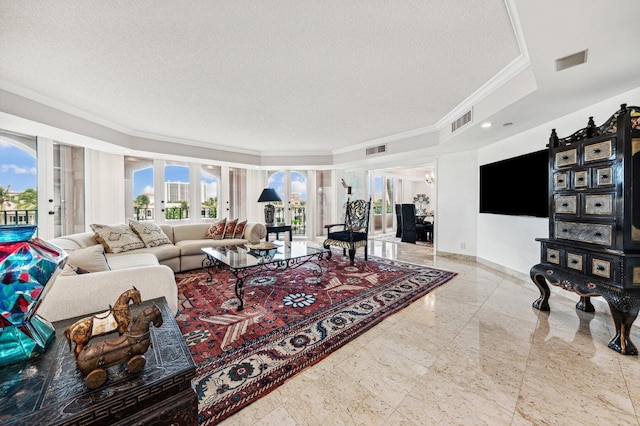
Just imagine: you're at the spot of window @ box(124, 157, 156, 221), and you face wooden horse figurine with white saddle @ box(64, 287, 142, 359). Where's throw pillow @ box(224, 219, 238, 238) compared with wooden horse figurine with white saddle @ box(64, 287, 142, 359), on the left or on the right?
left

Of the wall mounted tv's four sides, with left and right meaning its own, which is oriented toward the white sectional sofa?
front

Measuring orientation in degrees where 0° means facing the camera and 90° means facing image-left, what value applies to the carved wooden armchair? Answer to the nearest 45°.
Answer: approximately 45°

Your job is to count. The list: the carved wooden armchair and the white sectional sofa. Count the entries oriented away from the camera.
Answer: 0

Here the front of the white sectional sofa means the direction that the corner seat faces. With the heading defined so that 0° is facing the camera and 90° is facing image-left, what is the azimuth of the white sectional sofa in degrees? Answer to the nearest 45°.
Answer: approximately 315°

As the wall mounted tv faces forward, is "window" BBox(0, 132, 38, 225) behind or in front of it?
in front

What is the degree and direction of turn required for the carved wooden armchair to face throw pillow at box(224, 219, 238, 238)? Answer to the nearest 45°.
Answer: approximately 45° to its right
